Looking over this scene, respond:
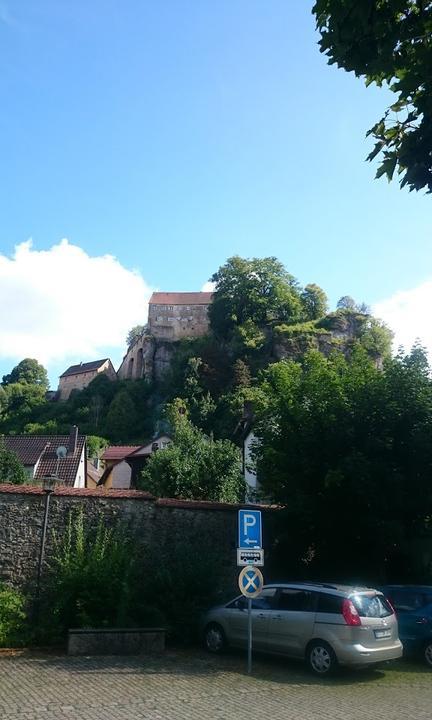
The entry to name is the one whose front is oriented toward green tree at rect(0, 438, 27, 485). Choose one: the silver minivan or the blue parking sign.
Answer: the silver minivan

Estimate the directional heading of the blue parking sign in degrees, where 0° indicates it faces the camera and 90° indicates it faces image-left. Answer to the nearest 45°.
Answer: approximately 0°

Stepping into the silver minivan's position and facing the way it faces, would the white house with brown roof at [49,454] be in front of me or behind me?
in front

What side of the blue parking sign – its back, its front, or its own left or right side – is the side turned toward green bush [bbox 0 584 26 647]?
right

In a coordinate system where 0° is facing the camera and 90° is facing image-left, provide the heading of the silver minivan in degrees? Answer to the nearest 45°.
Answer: approximately 135°

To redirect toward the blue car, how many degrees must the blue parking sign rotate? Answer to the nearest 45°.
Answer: approximately 135° to its left

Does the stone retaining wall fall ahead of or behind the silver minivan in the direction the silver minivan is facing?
ahead

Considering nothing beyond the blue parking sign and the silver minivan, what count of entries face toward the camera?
1
